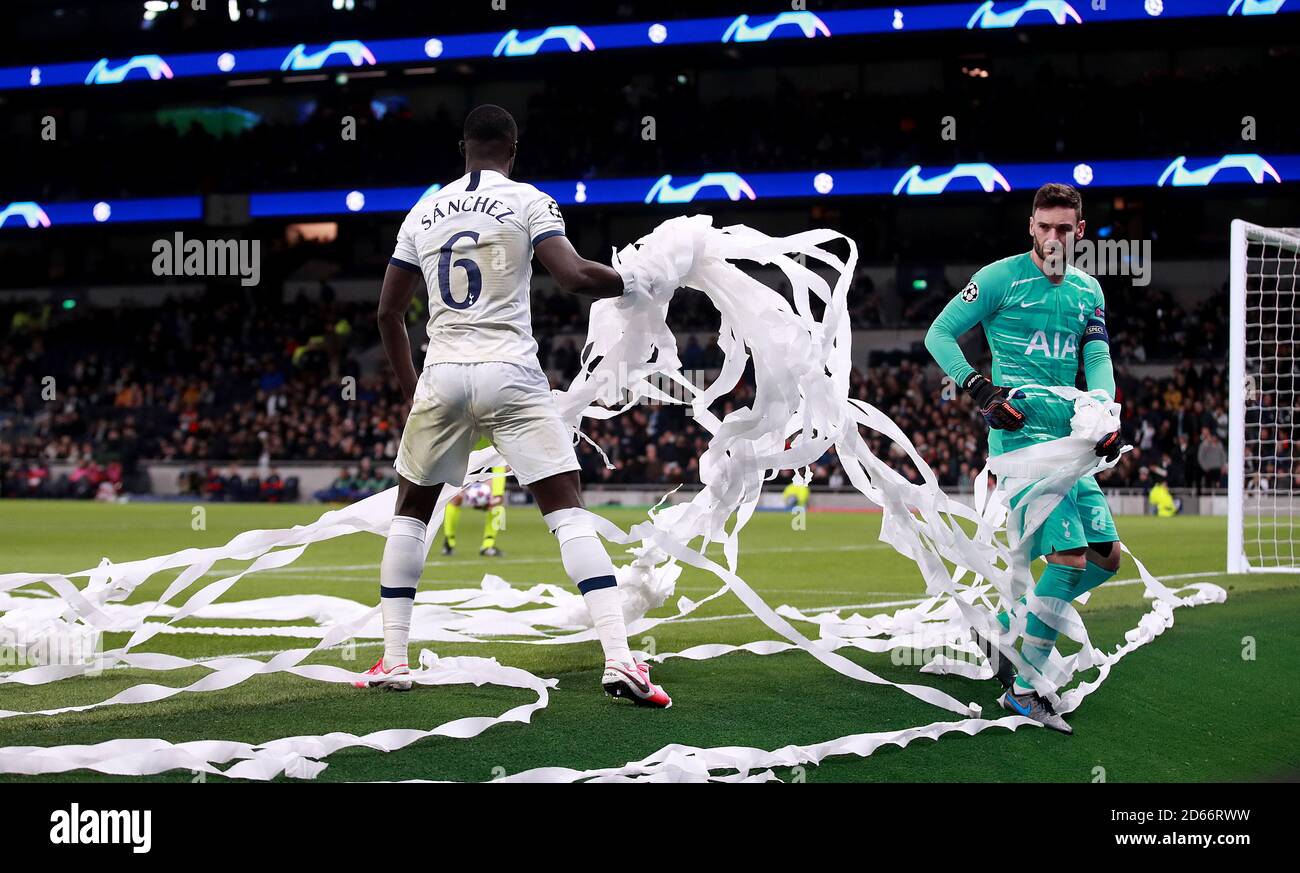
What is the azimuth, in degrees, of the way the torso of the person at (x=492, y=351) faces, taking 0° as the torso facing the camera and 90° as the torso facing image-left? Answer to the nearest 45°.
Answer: approximately 180°

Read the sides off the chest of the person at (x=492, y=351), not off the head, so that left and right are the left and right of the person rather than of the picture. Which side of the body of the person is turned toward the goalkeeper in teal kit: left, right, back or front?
right
